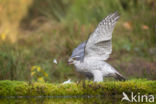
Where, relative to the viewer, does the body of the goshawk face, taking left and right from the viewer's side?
facing to the left of the viewer
